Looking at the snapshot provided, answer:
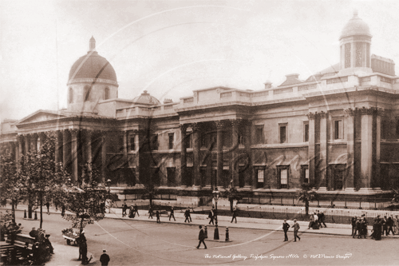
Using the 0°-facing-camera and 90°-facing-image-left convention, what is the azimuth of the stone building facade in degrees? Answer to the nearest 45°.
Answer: approximately 45°
